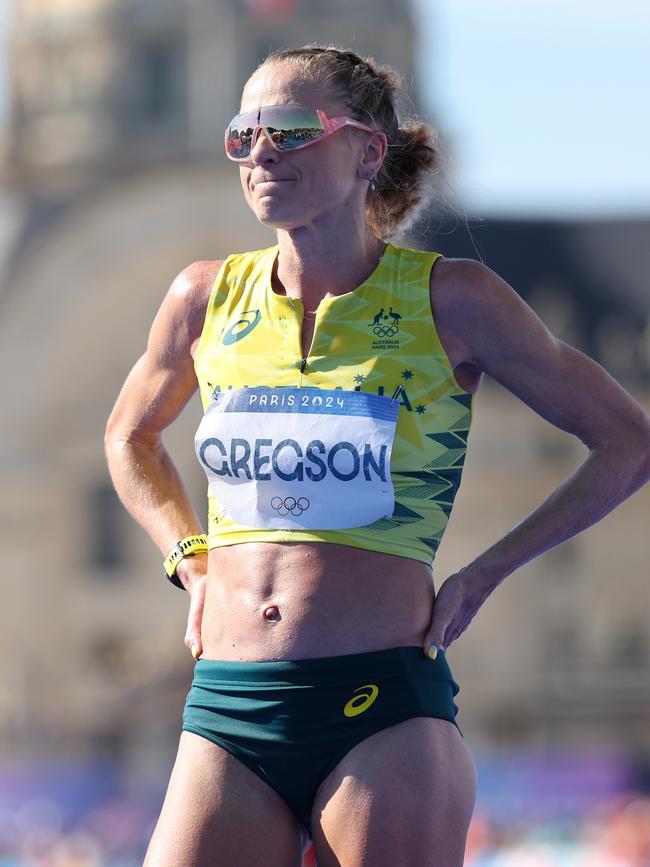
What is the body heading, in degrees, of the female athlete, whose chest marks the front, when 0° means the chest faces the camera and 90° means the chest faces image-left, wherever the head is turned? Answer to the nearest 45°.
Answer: approximately 45°

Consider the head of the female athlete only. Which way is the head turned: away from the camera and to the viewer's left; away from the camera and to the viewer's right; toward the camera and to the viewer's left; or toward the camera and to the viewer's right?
toward the camera and to the viewer's left
